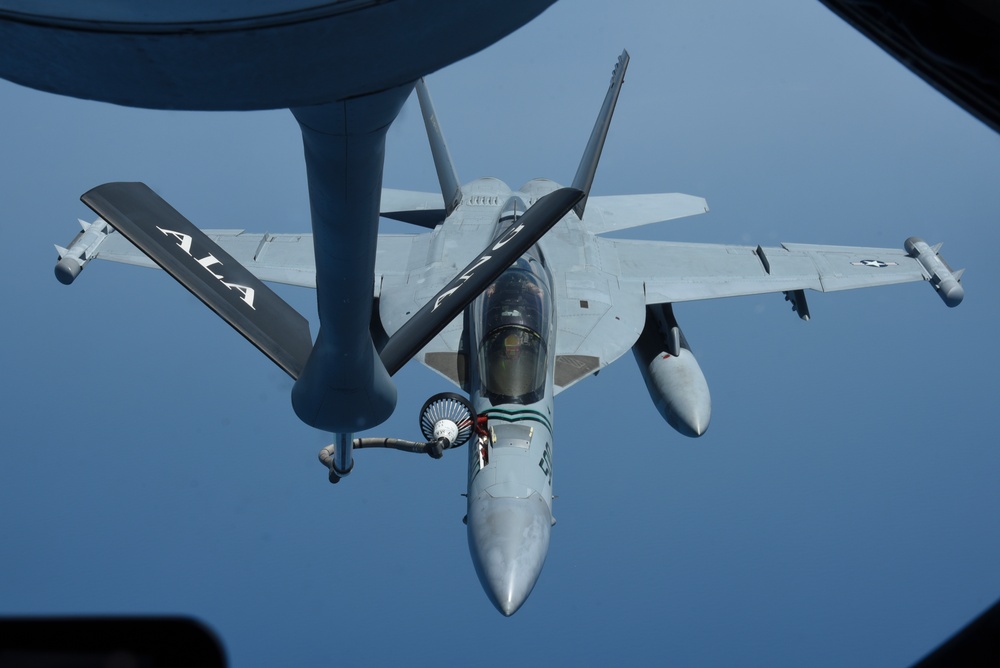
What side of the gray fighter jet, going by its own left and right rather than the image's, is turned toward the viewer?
front
